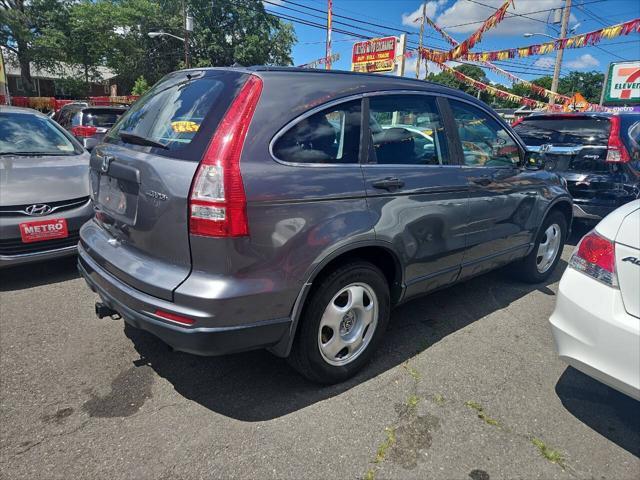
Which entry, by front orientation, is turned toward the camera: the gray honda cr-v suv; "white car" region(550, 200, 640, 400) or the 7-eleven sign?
the 7-eleven sign

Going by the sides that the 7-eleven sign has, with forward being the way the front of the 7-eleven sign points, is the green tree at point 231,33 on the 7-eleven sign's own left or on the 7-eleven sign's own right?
on the 7-eleven sign's own right

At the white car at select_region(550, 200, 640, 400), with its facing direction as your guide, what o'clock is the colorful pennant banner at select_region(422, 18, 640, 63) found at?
The colorful pennant banner is roughly at 10 o'clock from the white car.

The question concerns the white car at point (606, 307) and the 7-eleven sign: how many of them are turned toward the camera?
1

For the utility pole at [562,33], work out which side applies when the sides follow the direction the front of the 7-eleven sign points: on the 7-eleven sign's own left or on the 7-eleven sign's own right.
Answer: on the 7-eleven sign's own right

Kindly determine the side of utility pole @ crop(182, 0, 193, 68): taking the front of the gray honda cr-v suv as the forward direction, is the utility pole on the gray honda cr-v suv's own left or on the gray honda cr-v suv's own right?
on the gray honda cr-v suv's own left

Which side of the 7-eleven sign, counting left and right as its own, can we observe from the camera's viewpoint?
front

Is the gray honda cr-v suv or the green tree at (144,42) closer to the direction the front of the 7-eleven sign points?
the gray honda cr-v suv

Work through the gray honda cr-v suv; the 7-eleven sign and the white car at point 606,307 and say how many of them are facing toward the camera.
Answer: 1

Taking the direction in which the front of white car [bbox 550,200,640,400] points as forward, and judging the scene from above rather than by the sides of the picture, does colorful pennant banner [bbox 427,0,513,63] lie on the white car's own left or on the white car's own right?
on the white car's own left

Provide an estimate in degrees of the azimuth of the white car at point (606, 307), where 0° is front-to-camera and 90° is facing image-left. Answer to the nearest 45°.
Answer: approximately 225°

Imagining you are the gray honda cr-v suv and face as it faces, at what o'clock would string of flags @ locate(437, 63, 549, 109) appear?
The string of flags is roughly at 11 o'clock from the gray honda cr-v suv.

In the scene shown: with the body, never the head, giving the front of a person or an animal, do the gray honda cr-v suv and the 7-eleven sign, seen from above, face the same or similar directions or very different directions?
very different directions

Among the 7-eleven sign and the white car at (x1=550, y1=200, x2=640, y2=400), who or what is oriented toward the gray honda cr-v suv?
the 7-eleven sign

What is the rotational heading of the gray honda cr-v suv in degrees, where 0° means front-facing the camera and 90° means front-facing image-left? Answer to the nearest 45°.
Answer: approximately 225°
